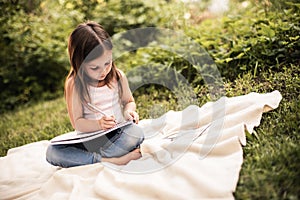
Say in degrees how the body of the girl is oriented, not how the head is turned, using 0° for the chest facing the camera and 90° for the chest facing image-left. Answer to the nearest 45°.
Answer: approximately 315°
